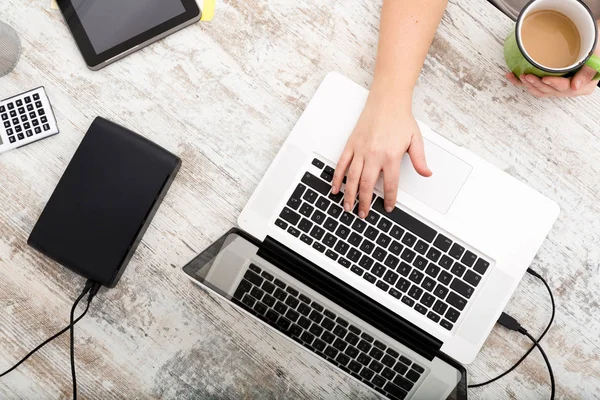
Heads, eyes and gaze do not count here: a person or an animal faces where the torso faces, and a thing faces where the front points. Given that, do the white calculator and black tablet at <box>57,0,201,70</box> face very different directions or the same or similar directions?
same or similar directions

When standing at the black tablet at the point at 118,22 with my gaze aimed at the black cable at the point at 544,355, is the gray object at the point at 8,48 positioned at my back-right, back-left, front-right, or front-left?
back-right

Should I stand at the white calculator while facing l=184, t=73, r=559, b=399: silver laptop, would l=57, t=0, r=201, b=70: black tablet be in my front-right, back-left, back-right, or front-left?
front-left

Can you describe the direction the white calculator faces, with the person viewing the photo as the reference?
facing the viewer

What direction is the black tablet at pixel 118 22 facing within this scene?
toward the camera

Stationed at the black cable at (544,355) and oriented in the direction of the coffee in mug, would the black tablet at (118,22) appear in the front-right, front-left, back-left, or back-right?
front-left

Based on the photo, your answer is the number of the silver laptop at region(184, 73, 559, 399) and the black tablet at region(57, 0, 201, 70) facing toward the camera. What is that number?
1
